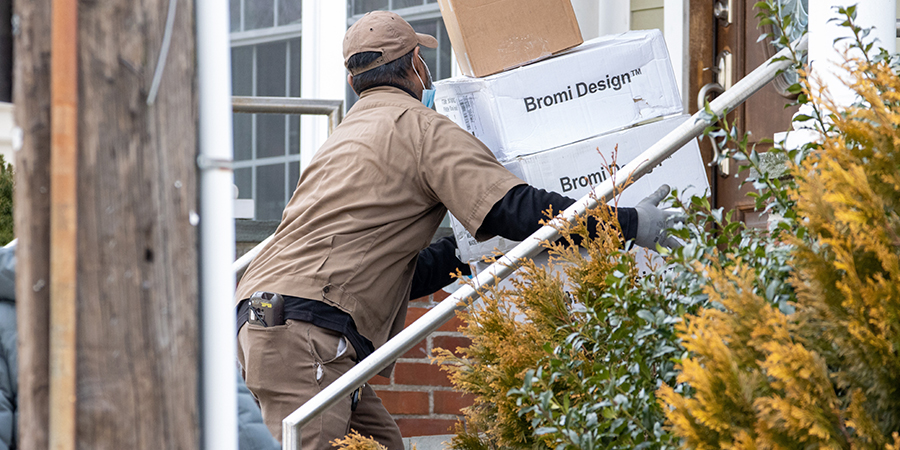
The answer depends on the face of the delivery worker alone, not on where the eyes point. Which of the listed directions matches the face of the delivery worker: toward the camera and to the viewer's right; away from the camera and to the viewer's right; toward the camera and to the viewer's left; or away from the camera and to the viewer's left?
away from the camera and to the viewer's right

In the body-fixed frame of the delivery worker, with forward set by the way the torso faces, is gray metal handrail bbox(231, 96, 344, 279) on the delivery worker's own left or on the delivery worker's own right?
on the delivery worker's own left

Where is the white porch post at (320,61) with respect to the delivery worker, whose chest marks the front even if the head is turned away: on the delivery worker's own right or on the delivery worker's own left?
on the delivery worker's own left

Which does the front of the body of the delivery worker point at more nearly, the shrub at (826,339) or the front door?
the front door

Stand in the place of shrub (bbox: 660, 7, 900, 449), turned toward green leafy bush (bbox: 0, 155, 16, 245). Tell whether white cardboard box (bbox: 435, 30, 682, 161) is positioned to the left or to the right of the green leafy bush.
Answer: right

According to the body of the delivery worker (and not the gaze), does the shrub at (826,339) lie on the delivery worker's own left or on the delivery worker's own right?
on the delivery worker's own right

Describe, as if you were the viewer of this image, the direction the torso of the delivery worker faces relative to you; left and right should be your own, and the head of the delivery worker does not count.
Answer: facing away from the viewer and to the right of the viewer
